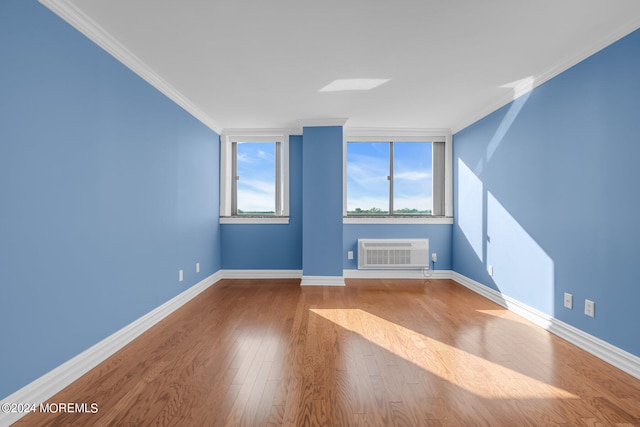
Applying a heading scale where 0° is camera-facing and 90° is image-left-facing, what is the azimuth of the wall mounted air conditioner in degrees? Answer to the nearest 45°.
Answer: approximately 0°

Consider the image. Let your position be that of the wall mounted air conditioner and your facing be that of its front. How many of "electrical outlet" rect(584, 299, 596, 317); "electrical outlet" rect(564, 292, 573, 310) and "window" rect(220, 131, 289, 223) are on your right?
1

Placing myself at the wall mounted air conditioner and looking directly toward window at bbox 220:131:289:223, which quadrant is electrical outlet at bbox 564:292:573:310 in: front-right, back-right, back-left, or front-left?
back-left

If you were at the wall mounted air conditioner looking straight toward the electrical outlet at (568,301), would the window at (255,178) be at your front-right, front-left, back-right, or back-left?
back-right

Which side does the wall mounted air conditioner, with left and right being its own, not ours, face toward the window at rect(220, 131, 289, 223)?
right

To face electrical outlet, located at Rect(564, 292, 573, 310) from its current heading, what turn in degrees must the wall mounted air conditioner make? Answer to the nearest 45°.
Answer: approximately 45° to its left

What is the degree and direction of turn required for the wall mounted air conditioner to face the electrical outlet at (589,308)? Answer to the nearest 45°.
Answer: approximately 45° to its left
